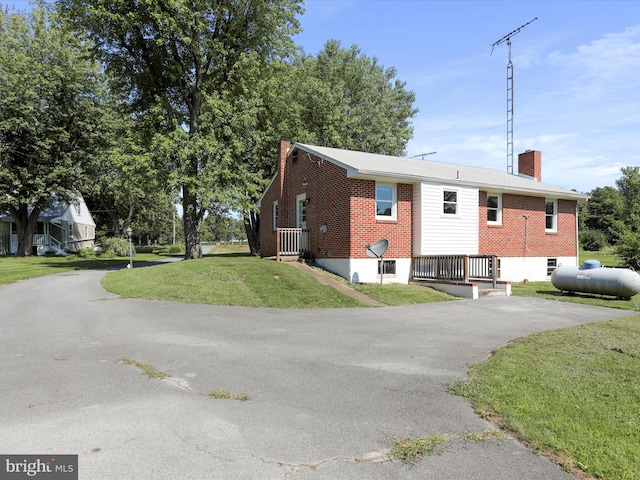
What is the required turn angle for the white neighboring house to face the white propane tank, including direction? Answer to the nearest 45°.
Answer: approximately 45° to its left

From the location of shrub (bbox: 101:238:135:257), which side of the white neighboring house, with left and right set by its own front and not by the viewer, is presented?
left

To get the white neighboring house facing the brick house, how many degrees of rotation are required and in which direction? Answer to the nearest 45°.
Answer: approximately 45° to its left

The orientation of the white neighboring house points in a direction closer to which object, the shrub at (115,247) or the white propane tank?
the white propane tank
